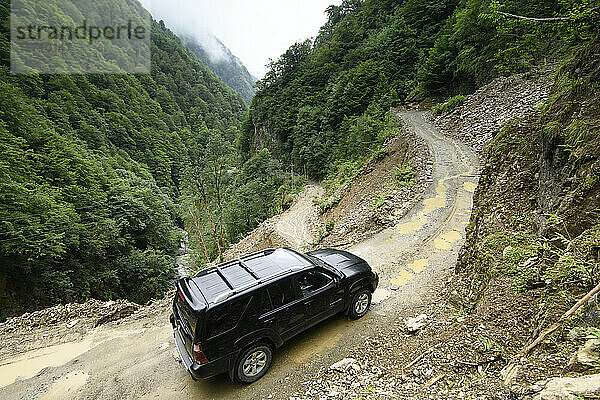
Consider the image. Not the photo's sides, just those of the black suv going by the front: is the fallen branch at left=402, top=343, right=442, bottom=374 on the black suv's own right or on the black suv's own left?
on the black suv's own right

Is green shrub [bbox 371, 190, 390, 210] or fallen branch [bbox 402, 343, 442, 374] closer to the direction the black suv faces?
the green shrub

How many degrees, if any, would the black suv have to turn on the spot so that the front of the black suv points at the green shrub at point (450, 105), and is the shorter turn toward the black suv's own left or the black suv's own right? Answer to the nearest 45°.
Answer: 0° — it already faces it

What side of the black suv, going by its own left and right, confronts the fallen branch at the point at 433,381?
right

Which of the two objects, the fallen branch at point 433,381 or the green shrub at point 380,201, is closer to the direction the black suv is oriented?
the green shrub

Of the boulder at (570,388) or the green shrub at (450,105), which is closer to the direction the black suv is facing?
the green shrub

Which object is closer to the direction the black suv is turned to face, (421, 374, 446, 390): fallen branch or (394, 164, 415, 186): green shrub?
the green shrub

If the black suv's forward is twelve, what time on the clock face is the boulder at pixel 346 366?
The boulder is roughly at 2 o'clock from the black suv.

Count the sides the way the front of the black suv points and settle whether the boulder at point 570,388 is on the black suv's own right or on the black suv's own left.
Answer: on the black suv's own right

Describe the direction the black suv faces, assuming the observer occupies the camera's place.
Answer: facing away from the viewer and to the right of the viewer

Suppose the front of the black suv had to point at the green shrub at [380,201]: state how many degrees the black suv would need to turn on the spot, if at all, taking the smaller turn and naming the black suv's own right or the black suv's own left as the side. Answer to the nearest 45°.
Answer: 0° — it already faces it

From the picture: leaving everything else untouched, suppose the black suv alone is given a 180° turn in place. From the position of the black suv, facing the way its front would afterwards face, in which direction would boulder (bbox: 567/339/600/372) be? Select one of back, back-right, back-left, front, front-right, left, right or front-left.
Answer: left
